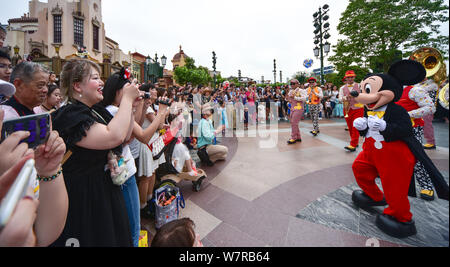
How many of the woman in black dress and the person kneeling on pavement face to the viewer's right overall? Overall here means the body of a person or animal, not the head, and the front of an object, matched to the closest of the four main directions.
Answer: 2

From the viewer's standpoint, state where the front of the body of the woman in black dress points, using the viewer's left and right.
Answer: facing to the right of the viewer

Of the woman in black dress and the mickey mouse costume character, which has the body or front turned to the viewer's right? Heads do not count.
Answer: the woman in black dress

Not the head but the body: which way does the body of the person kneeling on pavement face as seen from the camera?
to the viewer's right

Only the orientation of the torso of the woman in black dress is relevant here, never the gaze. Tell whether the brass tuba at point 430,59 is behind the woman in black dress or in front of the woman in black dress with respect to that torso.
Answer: in front

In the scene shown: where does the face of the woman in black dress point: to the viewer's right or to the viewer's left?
to the viewer's right
